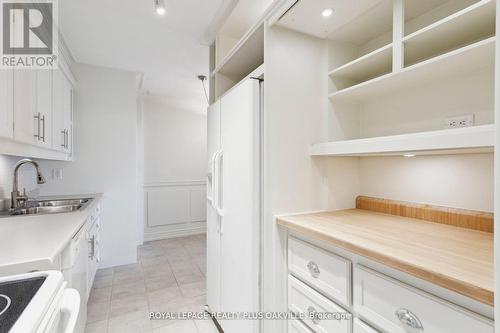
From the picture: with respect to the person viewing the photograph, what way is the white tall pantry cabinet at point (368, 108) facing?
facing the viewer and to the left of the viewer

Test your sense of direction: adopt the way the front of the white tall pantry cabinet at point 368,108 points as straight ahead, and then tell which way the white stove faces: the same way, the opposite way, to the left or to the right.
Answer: the opposite way

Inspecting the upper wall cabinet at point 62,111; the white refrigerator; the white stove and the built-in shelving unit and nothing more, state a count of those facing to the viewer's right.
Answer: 2

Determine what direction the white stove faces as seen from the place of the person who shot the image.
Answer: facing to the right of the viewer

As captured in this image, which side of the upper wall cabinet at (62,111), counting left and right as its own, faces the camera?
right

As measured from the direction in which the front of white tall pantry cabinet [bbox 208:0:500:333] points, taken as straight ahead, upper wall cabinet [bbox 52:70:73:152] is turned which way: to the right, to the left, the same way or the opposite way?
the opposite way

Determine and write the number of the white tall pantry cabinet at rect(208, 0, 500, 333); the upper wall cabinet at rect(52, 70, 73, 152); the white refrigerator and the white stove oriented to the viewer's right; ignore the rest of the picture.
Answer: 2

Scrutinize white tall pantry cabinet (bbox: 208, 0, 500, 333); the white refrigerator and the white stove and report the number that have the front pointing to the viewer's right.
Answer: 1

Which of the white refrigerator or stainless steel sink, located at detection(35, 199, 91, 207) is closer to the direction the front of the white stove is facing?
the white refrigerator

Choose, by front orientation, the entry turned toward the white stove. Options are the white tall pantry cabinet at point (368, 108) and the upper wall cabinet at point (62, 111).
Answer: the white tall pantry cabinet

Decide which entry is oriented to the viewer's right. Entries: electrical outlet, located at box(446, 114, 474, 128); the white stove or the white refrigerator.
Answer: the white stove

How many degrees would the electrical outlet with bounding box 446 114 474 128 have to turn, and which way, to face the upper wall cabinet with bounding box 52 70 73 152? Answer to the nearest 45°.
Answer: approximately 45° to its right
